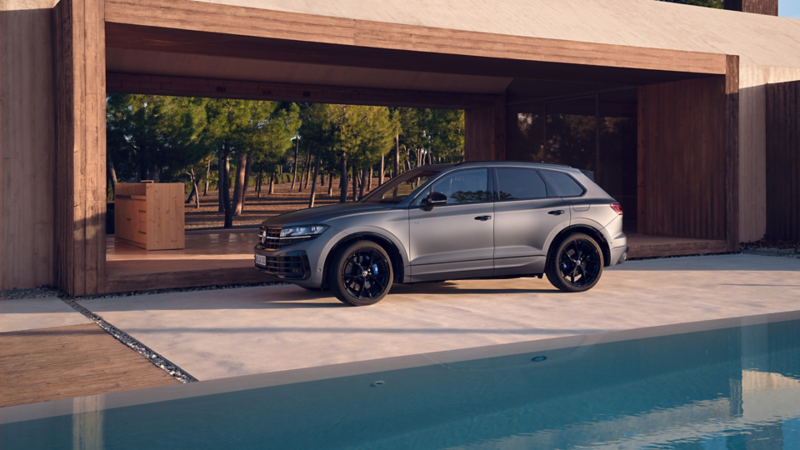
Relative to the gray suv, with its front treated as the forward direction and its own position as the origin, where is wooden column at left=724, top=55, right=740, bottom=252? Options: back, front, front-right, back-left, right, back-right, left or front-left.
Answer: back

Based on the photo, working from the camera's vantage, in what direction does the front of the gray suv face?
facing the viewer and to the left of the viewer

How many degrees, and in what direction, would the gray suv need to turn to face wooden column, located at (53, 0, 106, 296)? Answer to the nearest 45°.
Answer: approximately 45° to its right

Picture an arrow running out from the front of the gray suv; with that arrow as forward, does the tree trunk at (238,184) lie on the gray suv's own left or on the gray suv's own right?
on the gray suv's own right

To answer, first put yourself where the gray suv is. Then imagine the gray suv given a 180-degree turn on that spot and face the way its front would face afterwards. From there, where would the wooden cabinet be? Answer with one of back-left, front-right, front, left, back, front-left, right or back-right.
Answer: left
